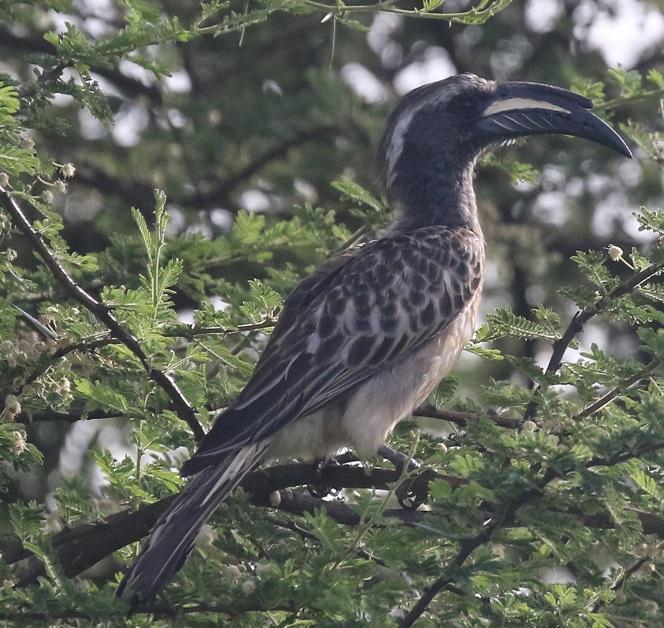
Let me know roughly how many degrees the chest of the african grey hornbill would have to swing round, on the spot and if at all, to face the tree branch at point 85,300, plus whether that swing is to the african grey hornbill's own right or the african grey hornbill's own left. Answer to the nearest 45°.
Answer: approximately 135° to the african grey hornbill's own right

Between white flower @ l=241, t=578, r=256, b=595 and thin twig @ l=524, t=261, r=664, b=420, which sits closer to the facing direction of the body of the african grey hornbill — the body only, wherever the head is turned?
the thin twig

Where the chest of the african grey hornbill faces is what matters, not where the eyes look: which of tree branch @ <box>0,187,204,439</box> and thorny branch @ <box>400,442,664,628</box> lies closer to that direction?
the thorny branch

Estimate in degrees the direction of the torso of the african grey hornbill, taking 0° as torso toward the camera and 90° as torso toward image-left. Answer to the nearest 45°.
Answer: approximately 270°

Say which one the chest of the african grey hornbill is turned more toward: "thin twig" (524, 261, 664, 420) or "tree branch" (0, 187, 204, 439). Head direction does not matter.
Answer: the thin twig

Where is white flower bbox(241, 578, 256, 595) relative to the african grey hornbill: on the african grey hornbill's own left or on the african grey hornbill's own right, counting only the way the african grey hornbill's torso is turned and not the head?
on the african grey hornbill's own right
